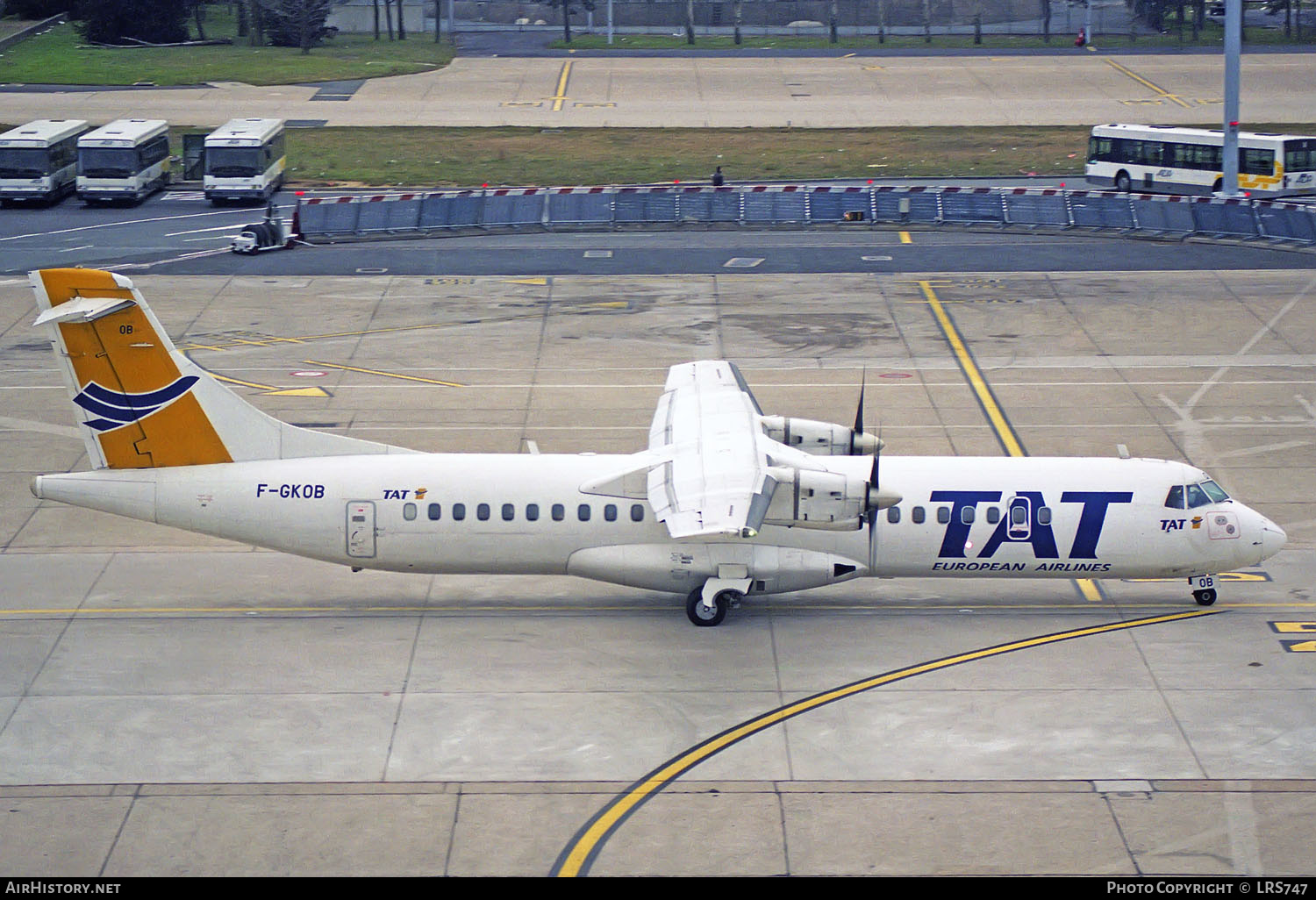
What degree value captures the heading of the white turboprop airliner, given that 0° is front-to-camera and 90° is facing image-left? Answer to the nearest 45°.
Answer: approximately 270°
